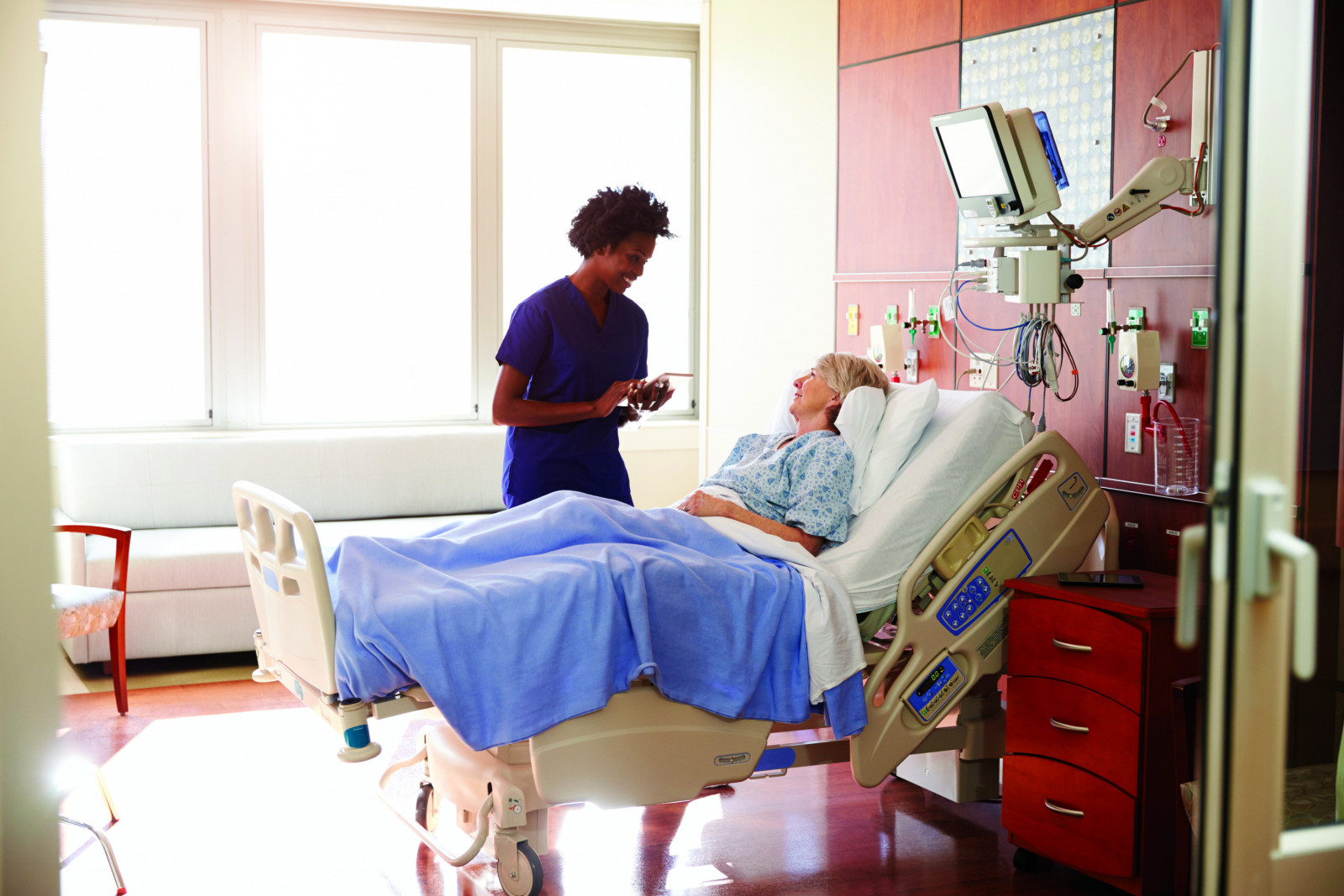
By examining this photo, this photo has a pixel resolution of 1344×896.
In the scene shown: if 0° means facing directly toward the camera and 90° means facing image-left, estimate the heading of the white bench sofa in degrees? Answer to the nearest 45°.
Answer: approximately 0°

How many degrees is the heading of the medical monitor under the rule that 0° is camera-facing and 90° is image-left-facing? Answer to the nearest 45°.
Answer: approximately 45°

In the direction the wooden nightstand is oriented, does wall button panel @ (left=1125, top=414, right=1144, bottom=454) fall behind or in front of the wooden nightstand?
behind

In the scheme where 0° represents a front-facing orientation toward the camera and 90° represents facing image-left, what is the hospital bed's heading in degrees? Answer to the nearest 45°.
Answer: approximately 45°

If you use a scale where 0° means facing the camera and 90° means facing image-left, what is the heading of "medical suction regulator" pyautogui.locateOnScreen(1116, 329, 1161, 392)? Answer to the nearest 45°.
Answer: approximately 45°

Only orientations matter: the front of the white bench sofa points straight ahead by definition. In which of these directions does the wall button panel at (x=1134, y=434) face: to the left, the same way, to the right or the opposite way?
to the right

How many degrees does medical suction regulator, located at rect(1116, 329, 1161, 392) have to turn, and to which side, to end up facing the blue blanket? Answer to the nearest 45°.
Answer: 0° — it already faces it

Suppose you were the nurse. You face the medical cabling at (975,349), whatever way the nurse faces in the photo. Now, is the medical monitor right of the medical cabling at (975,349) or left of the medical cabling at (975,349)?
right

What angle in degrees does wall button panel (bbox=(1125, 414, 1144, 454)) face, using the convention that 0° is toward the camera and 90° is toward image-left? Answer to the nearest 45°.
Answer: approximately 45°

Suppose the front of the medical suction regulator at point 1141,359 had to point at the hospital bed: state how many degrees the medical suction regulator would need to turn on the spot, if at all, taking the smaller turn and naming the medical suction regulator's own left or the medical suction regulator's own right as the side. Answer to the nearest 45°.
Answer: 0° — it already faces it
